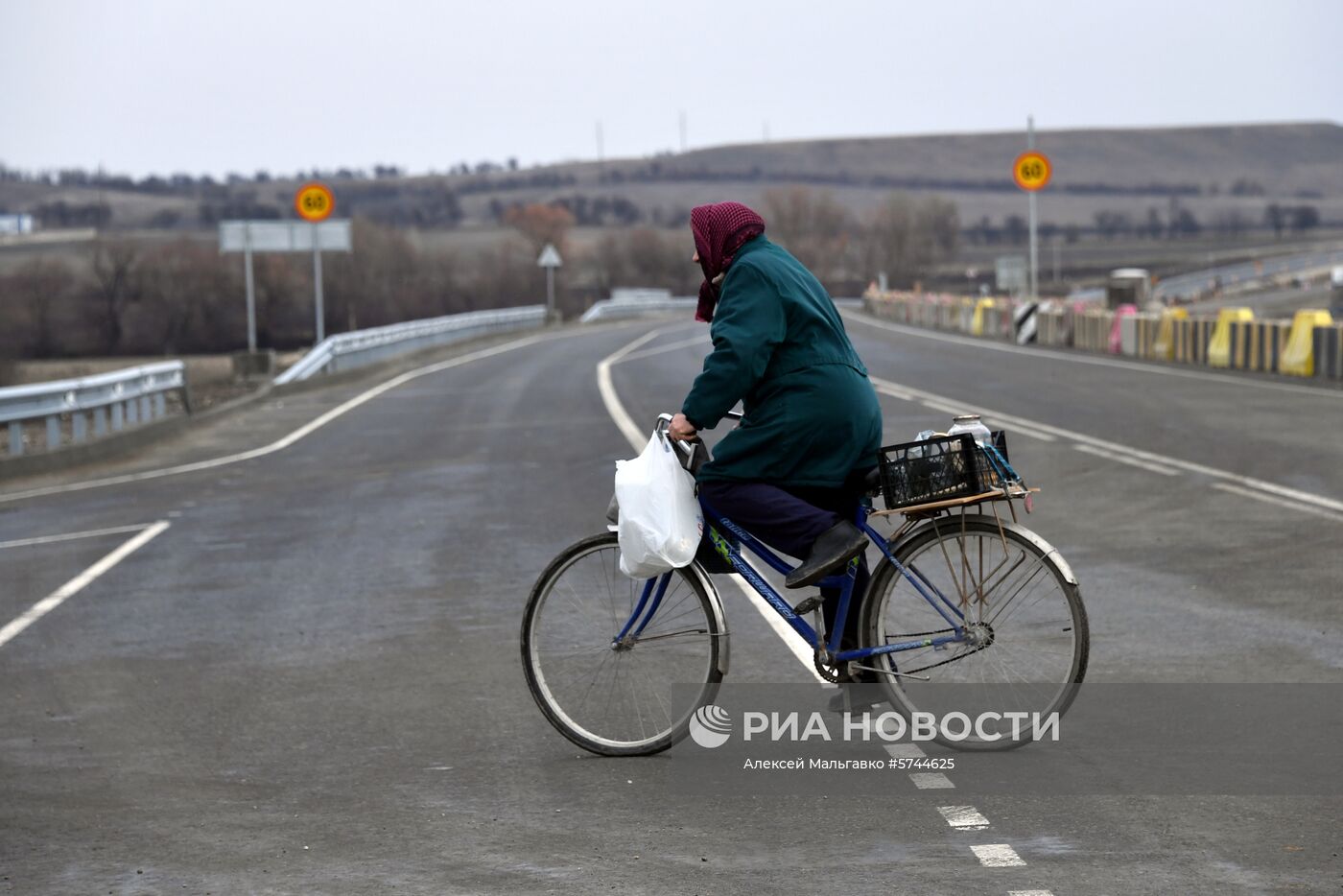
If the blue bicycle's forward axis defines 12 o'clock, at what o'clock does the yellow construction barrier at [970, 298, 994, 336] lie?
The yellow construction barrier is roughly at 3 o'clock from the blue bicycle.

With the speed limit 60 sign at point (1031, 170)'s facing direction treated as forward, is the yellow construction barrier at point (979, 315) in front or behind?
behind

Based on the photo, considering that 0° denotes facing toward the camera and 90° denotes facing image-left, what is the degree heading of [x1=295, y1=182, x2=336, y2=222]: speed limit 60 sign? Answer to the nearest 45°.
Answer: approximately 0°

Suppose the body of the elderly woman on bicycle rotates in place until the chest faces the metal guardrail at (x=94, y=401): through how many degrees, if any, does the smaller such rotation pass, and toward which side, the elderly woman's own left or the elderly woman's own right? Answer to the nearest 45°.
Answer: approximately 45° to the elderly woman's own right

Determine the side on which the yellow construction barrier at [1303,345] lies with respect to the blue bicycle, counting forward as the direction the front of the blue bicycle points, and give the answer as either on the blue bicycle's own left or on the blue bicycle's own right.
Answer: on the blue bicycle's own right

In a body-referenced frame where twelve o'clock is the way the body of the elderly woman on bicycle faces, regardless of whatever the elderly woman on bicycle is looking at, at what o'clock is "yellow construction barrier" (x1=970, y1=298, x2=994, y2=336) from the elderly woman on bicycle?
The yellow construction barrier is roughly at 3 o'clock from the elderly woman on bicycle.

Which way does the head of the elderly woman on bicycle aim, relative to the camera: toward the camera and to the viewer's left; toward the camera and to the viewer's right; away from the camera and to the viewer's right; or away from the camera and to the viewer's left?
away from the camera and to the viewer's left

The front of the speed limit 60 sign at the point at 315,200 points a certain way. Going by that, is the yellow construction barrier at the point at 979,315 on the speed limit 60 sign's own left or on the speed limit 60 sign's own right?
on the speed limit 60 sign's own left

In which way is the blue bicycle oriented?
to the viewer's left

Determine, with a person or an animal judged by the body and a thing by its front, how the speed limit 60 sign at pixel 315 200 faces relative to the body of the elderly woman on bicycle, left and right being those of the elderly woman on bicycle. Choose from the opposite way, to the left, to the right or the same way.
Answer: to the left
